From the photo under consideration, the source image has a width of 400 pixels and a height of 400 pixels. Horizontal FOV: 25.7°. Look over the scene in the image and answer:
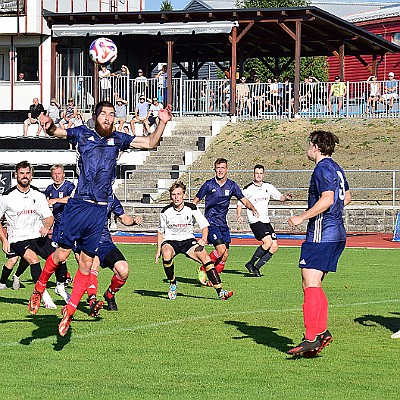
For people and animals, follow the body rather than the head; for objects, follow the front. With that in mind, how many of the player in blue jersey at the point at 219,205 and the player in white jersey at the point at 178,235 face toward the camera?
2

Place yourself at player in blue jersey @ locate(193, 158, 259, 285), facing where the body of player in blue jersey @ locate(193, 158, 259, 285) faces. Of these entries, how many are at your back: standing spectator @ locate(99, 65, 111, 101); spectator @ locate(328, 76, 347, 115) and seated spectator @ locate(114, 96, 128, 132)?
3

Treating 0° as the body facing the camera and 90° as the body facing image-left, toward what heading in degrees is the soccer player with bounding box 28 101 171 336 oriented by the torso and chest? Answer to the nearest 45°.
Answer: approximately 0°

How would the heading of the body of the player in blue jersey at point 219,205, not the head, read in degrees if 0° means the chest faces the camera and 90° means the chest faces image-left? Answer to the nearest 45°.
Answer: approximately 0°

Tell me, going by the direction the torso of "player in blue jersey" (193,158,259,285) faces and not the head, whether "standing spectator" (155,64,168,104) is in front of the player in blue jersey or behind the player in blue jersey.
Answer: behind

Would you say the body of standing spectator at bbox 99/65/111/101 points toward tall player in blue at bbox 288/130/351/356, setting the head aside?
yes
